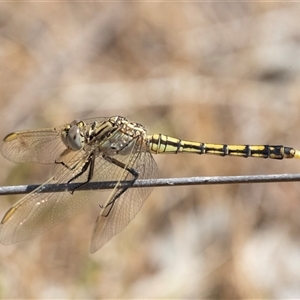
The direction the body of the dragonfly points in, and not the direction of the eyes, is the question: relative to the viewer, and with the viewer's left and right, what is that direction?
facing to the left of the viewer
